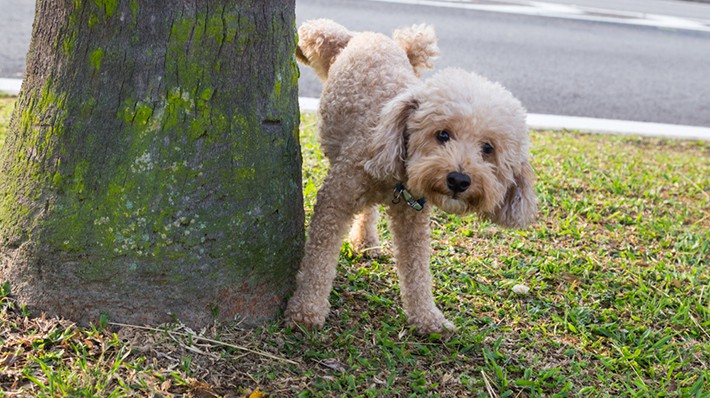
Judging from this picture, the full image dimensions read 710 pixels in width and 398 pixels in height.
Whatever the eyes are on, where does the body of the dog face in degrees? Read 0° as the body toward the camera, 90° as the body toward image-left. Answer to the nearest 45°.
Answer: approximately 0°
